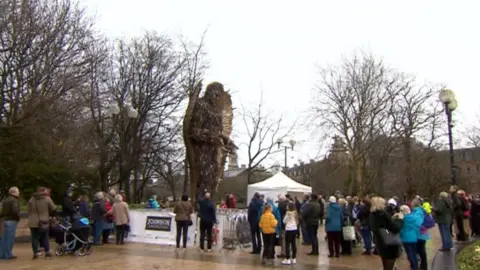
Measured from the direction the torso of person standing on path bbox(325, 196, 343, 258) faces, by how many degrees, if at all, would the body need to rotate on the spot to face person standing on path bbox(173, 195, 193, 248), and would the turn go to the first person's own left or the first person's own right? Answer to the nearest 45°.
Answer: approximately 90° to the first person's own left

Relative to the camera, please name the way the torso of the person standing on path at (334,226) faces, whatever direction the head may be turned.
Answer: away from the camera

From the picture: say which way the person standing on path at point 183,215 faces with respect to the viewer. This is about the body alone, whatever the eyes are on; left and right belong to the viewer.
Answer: facing away from the viewer

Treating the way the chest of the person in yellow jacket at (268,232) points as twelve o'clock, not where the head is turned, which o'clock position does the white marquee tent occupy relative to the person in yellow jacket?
The white marquee tent is roughly at 12 o'clock from the person in yellow jacket.

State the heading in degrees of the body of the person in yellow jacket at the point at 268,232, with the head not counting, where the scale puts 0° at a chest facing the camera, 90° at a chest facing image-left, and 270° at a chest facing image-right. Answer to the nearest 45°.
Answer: approximately 180°

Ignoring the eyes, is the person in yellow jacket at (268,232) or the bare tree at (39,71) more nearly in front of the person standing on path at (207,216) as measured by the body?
the bare tree

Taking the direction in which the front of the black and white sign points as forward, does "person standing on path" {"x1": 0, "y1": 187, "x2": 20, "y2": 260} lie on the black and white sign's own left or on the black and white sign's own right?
on the black and white sign's own right
